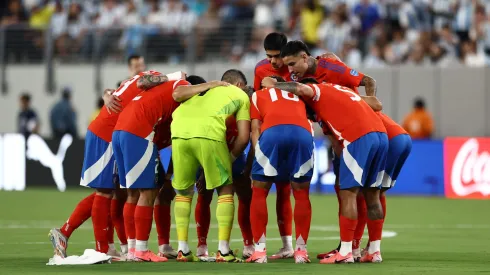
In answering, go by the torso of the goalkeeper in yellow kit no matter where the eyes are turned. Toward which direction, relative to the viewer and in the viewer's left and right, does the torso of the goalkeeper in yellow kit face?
facing away from the viewer and to the right of the viewer

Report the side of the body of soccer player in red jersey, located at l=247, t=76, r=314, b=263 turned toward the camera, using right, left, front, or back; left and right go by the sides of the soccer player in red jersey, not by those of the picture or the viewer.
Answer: back

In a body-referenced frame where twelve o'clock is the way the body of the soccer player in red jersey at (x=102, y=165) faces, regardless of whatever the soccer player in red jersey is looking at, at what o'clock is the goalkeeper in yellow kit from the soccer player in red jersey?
The goalkeeper in yellow kit is roughly at 1 o'clock from the soccer player in red jersey.

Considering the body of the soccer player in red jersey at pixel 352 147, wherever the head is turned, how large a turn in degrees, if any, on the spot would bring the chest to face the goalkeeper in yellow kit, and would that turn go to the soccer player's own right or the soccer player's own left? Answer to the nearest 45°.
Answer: approximately 45° to the soccer player's own left

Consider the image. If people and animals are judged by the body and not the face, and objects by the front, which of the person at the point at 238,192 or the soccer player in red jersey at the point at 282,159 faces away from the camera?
the soccer player in red jersey at the point at 282,159

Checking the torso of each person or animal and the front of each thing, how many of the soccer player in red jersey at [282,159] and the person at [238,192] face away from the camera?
1

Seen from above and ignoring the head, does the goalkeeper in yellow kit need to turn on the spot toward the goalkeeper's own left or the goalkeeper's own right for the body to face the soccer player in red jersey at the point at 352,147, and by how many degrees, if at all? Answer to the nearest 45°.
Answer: approximately 45° to the goalkeeper's own right

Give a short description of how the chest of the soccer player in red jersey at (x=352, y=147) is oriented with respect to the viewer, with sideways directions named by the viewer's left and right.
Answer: facing away from the viewer and to the left of the viewer

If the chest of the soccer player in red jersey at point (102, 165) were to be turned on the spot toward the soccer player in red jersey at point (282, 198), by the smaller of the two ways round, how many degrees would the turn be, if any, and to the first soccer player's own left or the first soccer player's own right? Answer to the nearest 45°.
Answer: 0° — they already face them
